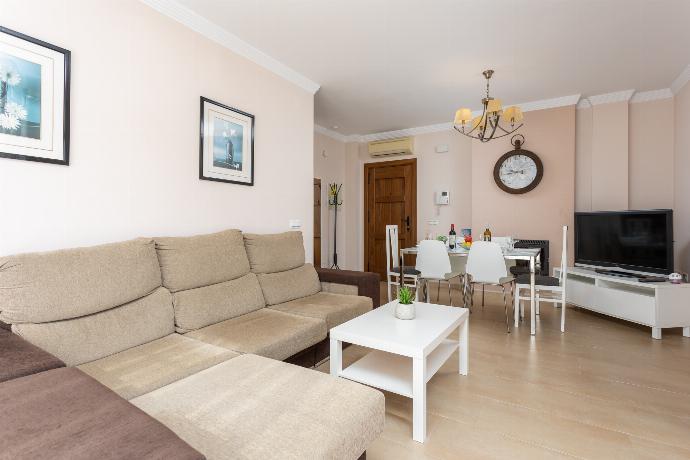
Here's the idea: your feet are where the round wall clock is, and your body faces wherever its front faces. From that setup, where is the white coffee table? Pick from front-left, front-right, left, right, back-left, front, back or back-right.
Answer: front

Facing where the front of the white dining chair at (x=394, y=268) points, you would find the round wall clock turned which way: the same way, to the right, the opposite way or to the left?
to the right

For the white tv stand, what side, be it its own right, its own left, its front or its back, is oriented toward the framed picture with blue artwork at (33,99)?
front

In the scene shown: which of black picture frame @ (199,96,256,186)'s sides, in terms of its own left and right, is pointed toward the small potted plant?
front

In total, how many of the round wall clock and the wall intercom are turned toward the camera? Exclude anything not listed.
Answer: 2

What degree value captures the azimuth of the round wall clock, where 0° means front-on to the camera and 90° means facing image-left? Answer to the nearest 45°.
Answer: approximately 0°

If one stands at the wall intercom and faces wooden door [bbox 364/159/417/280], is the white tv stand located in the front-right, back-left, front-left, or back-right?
back-left

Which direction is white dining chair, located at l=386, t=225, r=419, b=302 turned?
to the viewer's right

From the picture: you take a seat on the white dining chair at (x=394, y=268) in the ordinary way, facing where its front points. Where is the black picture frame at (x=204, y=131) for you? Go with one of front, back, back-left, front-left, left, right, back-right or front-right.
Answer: back-right

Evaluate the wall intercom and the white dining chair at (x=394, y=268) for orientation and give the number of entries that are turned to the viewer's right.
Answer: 1

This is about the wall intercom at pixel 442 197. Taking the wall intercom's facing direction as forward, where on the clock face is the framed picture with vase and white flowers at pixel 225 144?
The framed picture with vase and white flowers is roughly at 1 o'clock from the wall intercom.

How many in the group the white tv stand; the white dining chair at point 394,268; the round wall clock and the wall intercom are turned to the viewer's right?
1

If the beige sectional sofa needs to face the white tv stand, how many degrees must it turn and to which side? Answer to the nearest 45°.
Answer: approximately 45° to its left

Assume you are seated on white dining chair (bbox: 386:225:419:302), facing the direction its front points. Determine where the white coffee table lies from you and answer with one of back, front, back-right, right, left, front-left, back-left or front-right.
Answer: right
